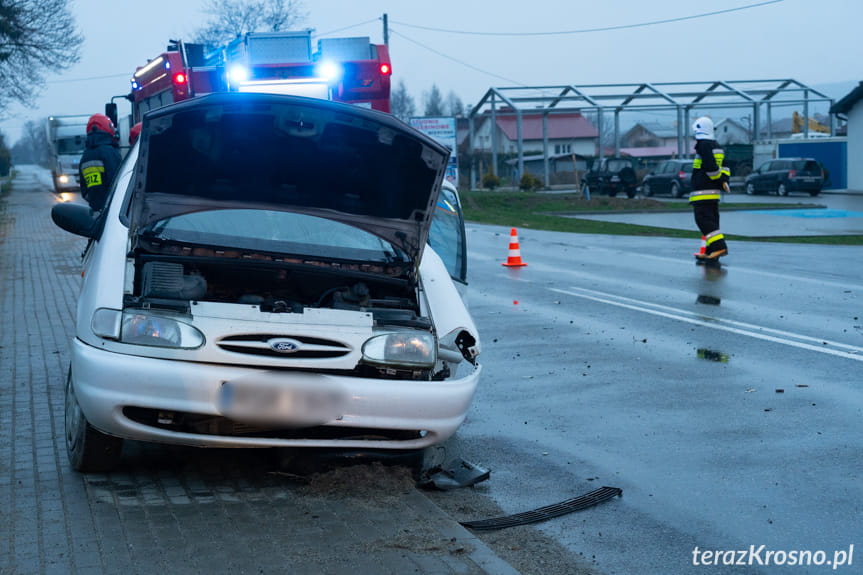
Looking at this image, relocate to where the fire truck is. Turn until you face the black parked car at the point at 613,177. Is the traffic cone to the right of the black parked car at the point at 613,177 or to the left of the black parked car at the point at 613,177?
right

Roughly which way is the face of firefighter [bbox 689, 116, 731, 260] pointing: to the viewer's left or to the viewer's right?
to the viewer's left

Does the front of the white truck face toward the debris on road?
yes

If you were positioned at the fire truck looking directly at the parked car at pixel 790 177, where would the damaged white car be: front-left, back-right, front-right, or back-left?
back-right
